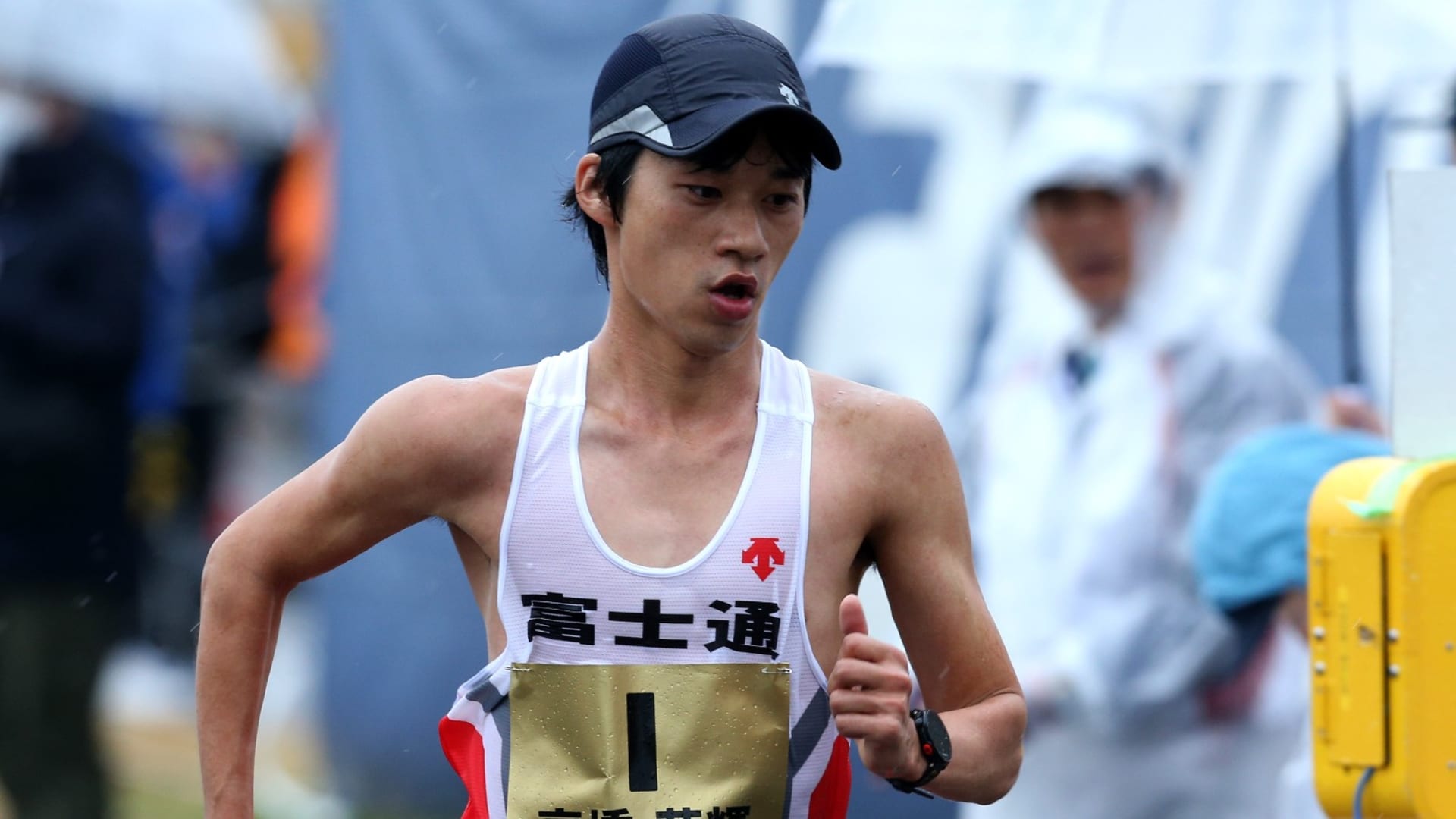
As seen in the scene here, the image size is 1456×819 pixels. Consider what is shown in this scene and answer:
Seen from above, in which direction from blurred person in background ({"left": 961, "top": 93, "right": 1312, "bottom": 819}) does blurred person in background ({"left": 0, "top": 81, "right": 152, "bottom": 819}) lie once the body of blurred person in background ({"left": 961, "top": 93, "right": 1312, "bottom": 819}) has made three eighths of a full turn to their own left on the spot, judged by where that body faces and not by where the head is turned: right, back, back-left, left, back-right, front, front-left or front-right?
back

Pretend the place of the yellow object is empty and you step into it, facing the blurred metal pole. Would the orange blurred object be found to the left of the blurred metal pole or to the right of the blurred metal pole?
left

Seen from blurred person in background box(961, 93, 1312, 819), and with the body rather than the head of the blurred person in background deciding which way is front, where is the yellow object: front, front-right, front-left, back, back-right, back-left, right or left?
front-left

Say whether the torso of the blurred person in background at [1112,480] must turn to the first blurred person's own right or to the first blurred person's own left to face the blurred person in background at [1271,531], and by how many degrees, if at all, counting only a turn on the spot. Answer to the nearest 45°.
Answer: approximately 45° to the first blurred person's own left

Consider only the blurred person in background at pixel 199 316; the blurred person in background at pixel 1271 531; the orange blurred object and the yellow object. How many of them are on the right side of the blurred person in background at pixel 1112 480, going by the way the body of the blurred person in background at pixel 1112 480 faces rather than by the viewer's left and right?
2

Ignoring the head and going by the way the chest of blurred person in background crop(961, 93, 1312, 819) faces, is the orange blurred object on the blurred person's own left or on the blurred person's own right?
on the blurred person's own right

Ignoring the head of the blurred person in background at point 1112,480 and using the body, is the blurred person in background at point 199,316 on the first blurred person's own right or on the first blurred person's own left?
on the first blurred person's own right

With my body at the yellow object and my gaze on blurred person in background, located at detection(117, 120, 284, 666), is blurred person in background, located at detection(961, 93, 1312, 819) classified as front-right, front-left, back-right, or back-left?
front-right

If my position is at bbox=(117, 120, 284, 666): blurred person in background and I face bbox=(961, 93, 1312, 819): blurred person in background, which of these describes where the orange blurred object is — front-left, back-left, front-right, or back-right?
front-left

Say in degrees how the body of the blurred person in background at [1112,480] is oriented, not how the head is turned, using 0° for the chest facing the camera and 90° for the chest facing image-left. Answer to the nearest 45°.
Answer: approximately 45°
